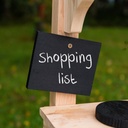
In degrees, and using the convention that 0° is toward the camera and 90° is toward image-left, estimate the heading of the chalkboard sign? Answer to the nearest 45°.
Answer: approximately 0°
